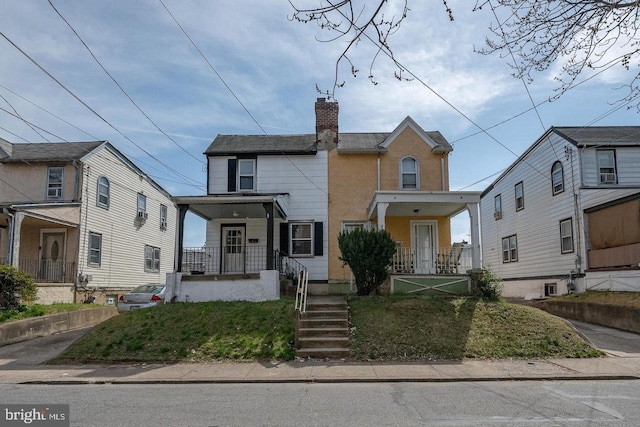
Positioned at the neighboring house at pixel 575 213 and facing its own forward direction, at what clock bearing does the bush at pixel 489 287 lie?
The bush is roughly at 2 o'clock from the neighboring house.

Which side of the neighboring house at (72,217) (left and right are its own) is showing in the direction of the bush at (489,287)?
left

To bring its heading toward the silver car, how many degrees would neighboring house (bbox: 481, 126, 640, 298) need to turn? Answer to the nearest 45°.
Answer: approximately 90° to its right

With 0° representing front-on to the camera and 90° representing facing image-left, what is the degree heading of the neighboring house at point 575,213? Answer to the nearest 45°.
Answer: approximately 315°

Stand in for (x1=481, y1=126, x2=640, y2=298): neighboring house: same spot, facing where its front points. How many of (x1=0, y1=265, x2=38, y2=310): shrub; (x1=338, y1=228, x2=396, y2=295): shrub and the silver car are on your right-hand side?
3

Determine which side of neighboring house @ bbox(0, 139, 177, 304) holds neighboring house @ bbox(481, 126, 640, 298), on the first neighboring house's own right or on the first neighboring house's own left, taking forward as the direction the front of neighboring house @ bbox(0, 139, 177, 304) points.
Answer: on the first neighboring house's own left

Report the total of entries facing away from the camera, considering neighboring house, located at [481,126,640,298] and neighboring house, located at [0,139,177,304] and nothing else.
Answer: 0

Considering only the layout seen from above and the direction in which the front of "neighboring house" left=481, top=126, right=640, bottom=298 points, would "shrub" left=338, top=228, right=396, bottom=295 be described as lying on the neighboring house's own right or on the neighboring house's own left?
on the neighboring house's own right

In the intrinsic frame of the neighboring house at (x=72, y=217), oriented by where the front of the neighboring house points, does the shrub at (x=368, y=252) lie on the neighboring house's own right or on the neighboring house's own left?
on the neighboring house's own left

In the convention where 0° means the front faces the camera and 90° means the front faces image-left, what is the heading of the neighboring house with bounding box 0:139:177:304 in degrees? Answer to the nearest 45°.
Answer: approximately 45°
